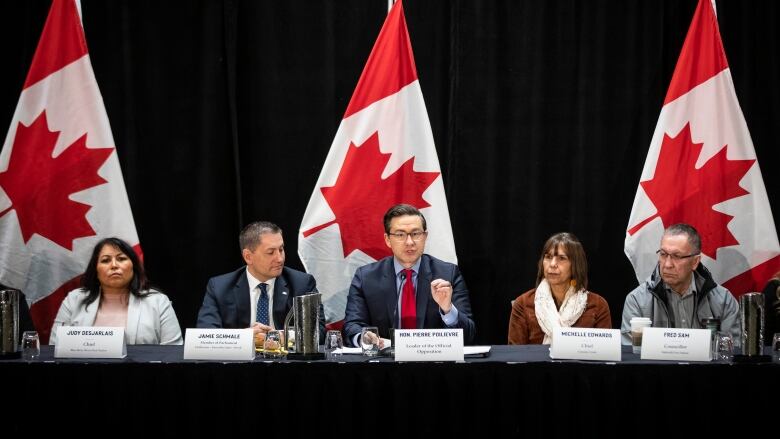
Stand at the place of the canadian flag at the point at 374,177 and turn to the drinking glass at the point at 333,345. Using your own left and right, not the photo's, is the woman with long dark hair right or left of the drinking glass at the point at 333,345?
right

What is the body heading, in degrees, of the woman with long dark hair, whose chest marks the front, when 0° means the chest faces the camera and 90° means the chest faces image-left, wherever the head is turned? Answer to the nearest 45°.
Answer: approximately 0°

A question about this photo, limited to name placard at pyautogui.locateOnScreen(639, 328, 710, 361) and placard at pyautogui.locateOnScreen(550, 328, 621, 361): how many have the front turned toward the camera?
2

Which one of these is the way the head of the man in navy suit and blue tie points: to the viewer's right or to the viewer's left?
to the viewer's right

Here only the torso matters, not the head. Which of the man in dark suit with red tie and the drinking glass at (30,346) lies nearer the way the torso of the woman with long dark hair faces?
the drinking glass

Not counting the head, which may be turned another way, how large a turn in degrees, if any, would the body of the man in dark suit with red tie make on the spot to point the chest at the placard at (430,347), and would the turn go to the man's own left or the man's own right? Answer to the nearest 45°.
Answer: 0° — they already face it

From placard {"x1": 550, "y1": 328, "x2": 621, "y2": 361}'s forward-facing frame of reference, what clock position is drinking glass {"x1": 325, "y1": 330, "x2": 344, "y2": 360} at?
The drinking glass is roughly at 3 o'clock from the placard.

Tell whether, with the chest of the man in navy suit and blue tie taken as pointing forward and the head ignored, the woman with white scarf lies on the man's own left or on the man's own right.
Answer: on the man's own left

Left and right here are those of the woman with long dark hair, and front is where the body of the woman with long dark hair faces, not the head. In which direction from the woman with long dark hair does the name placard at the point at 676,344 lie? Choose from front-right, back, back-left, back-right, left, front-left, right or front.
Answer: front-left

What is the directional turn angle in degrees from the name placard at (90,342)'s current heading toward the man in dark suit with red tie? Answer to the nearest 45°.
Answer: approximately 90° to its left
